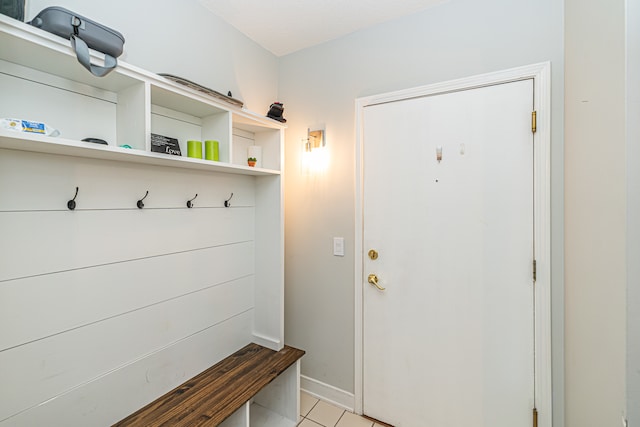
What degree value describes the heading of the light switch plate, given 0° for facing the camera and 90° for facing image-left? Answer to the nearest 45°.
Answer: approximately 0°

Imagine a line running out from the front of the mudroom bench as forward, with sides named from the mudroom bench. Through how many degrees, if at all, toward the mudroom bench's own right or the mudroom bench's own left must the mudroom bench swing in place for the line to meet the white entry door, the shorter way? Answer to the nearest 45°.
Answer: approximately 45° to the mudroom bench's own left

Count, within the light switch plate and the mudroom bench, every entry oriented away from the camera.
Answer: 0

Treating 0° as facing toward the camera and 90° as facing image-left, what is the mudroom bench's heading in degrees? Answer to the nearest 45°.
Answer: approximately 315°

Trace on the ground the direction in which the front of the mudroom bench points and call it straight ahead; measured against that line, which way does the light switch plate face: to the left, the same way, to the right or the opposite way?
to the right
